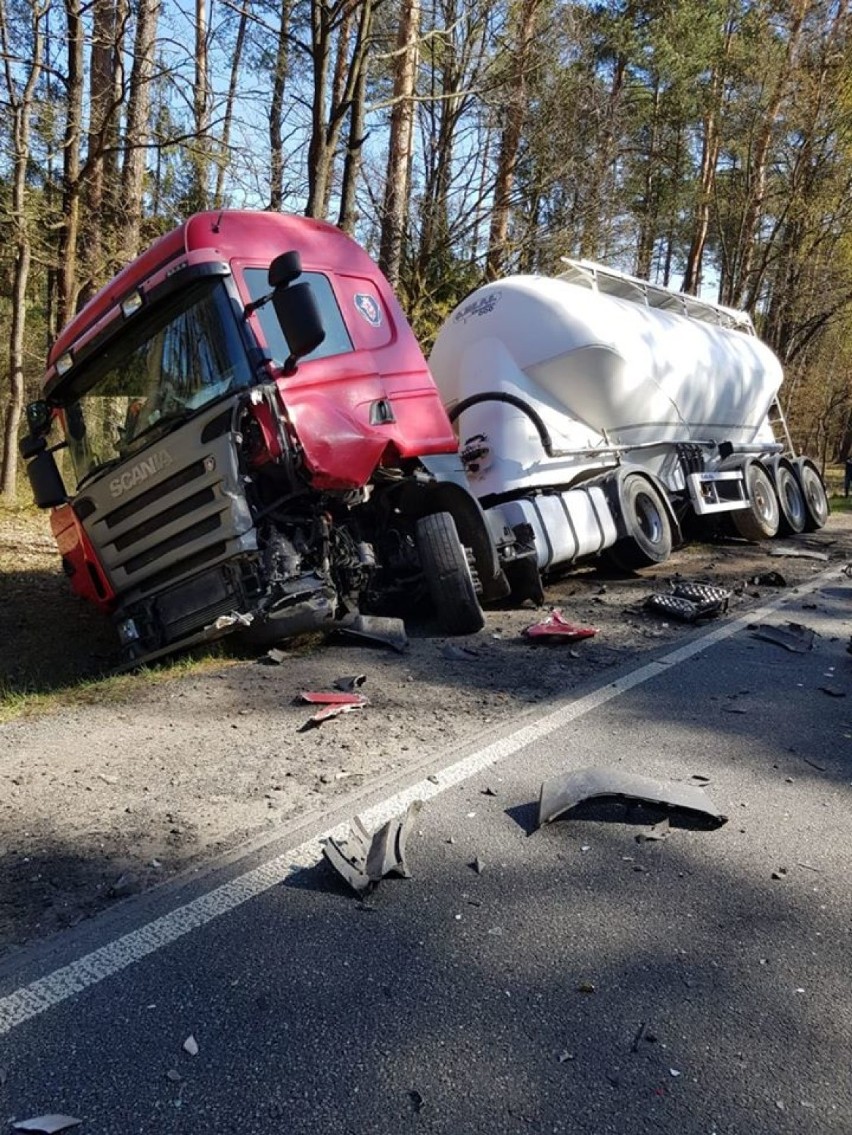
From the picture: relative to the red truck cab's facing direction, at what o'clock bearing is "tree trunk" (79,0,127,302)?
The tree trunk is roughly at 4 o'clock from the red truck cab.

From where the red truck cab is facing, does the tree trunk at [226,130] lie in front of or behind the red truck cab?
behind

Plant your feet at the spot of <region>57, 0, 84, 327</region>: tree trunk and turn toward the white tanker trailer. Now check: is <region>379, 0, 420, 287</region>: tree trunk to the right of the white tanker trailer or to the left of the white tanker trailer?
left

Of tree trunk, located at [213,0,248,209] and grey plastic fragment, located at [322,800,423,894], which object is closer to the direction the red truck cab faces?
the grey plastic fragment

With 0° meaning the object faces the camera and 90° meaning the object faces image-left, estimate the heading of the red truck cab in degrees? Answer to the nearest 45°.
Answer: approximately 45°

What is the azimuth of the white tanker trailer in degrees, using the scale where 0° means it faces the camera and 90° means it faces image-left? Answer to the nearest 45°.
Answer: approximately 45°

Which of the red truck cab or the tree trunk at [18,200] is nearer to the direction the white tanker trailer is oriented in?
the red truck cab

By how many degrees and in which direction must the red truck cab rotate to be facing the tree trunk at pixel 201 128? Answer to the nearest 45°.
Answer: approximately 135° to its right

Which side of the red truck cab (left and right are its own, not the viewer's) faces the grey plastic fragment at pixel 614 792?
left

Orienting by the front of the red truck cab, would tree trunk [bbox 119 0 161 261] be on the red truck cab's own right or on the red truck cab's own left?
on the red truck cab's own right

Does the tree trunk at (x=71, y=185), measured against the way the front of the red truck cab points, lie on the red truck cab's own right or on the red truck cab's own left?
on the red truck cab's own right

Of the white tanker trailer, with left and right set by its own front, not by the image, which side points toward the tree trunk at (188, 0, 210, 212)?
right

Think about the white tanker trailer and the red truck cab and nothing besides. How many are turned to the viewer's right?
0

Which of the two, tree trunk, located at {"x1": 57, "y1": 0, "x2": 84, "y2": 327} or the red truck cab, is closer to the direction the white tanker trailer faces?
the red truck cab
